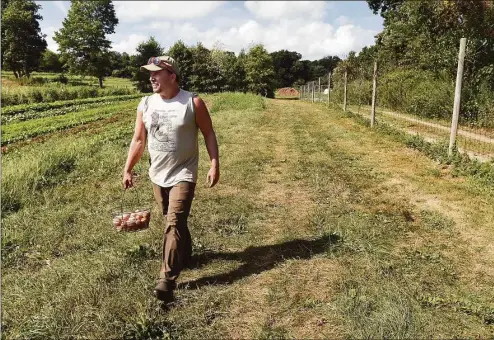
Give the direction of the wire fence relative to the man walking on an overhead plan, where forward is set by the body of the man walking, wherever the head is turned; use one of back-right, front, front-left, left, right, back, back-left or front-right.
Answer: back

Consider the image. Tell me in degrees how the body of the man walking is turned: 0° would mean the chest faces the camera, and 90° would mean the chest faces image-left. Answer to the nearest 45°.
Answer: approximately 45°

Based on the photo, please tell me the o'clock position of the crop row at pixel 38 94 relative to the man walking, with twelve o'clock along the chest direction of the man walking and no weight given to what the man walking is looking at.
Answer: The crop row is roughly at 4 o'clock from the man walking.

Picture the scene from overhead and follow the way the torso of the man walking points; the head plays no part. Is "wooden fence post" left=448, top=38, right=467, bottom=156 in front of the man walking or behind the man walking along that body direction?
behind
